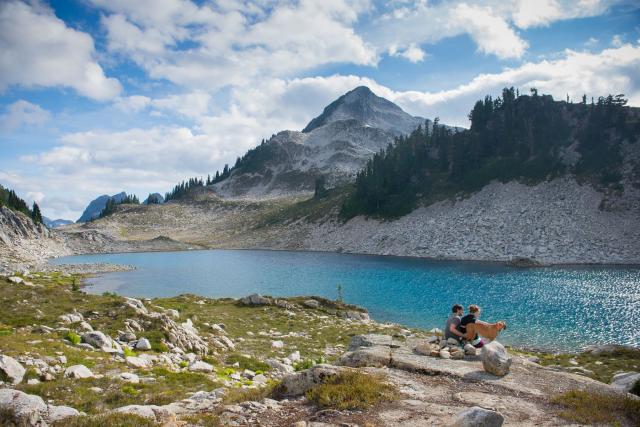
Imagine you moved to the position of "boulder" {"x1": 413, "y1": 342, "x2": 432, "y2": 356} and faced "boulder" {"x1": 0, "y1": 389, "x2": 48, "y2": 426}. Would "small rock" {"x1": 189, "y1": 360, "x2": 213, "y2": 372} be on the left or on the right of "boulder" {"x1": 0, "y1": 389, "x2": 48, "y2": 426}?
right

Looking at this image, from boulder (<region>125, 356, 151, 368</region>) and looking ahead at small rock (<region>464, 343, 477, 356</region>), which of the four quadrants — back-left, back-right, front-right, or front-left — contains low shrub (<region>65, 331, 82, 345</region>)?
back-left

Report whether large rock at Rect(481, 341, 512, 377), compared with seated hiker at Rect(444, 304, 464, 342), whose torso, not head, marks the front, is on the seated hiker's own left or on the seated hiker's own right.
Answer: on the seated hiker's own right
